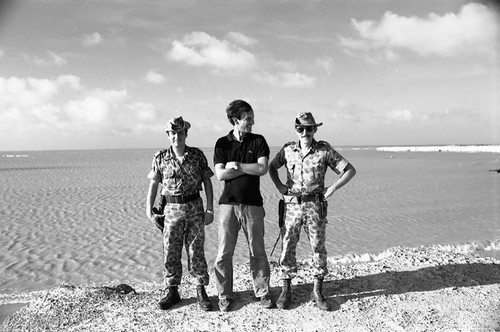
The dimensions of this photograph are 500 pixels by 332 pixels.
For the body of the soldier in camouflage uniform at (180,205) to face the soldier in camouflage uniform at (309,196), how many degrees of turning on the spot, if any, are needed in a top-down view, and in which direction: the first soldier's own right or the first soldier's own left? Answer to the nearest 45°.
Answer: approximately 90° to the first soldier's own left

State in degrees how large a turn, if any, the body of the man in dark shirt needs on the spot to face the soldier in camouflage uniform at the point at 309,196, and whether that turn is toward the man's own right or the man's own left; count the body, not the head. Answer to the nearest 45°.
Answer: approximately 90° to the man's own left

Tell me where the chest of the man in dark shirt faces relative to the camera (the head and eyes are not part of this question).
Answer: toward the camera

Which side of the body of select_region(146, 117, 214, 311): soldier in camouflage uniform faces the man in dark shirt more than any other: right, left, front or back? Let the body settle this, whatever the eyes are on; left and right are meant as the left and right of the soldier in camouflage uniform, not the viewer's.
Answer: left

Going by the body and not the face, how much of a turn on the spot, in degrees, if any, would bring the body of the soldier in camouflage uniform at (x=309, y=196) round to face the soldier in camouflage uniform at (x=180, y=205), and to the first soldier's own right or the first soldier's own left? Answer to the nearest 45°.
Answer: approximately 90° to the first soldier's own right

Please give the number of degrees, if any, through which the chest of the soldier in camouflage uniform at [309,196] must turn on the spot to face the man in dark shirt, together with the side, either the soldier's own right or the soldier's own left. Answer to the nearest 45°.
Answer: approximately 90° to the soldier's own right

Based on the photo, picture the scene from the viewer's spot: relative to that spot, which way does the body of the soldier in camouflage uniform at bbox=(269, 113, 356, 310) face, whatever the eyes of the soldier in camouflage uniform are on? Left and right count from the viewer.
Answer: facing the viewer

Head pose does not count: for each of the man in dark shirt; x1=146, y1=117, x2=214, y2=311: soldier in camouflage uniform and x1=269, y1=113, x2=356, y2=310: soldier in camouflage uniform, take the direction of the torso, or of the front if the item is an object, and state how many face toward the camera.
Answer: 3

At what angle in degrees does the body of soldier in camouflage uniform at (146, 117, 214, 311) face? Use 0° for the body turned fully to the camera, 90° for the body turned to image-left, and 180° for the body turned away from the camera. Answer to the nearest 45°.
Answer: approximately 0°
